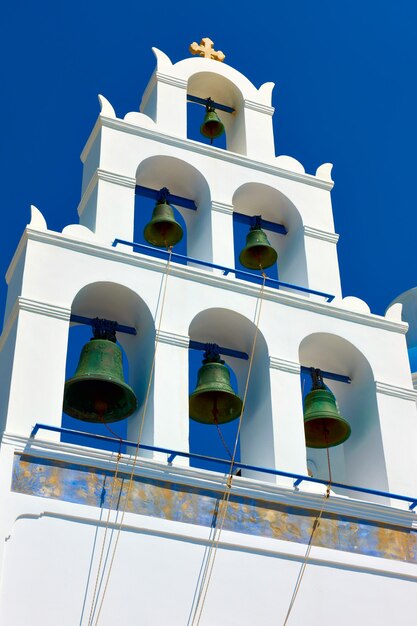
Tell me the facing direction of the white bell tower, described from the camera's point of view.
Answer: facing the viewer and to the right of the viewer
